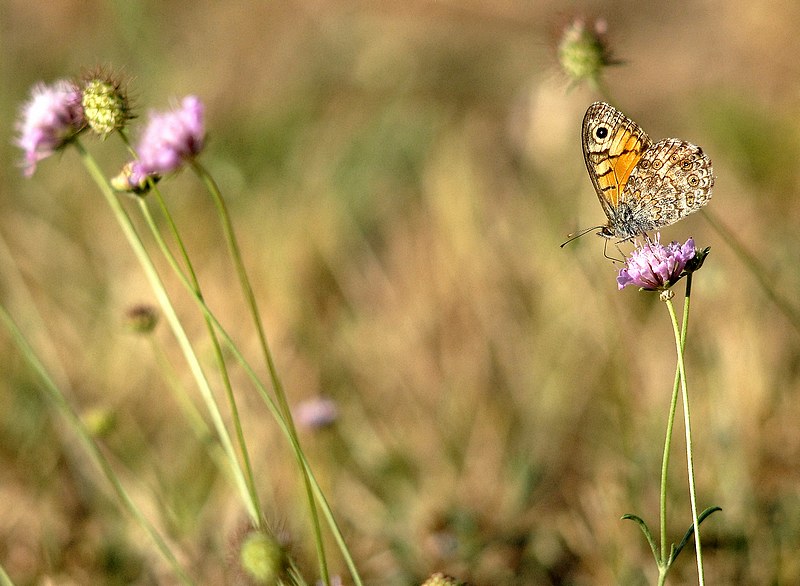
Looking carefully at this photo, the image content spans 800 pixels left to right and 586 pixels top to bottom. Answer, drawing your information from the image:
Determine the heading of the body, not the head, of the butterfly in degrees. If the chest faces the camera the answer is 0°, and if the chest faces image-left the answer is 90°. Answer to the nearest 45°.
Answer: approximately 90°

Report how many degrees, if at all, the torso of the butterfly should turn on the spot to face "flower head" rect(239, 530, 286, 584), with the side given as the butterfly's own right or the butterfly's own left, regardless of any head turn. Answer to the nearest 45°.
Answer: approximately 45° to the butterfly's own left

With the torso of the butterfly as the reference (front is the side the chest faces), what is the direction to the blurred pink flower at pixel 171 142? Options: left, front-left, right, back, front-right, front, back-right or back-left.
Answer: front-left

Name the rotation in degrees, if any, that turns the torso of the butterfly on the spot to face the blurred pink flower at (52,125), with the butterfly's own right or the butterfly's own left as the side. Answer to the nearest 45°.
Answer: approximately 45° to the butterfly's own left

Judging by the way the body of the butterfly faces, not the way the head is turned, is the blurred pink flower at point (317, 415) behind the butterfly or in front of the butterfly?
in front
